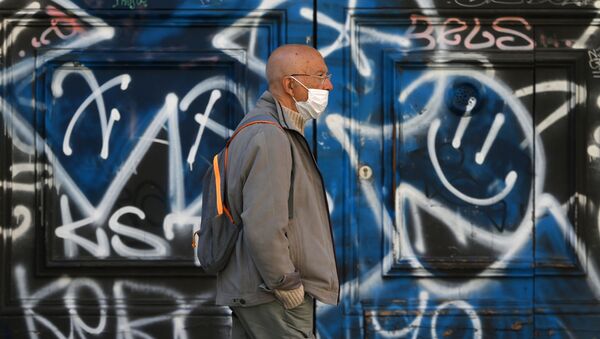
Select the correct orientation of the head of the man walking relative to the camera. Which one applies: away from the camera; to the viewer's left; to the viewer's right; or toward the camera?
to the viewer's right

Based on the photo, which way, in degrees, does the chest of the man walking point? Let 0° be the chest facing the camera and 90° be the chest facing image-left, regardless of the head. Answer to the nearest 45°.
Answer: approximately 270°
